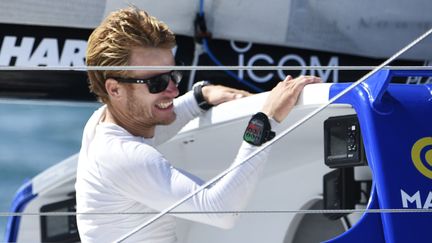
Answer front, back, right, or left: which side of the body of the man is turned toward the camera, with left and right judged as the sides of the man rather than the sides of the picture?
right
